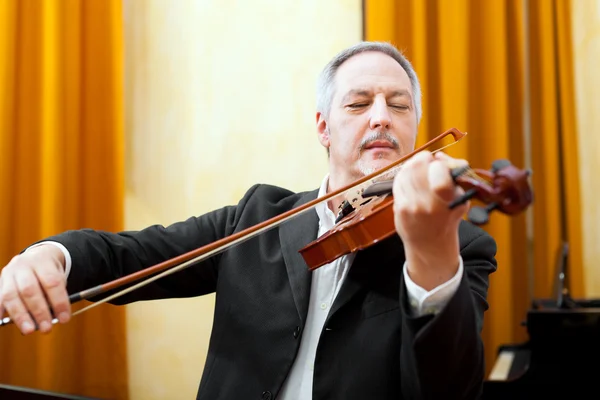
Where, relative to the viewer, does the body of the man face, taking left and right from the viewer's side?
facing the viewer

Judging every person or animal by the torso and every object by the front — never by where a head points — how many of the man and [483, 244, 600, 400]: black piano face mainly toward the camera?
1

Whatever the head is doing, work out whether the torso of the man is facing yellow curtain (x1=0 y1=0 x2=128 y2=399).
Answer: no

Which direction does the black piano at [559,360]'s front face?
to the viewer's left

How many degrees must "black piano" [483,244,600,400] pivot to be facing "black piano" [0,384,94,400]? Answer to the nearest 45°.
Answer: approximately 45° to its left

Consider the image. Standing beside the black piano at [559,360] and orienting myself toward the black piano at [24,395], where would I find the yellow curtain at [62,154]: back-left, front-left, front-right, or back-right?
front-right

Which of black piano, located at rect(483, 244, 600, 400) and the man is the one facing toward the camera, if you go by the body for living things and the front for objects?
the man

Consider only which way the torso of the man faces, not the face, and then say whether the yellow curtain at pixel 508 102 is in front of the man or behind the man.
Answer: behind

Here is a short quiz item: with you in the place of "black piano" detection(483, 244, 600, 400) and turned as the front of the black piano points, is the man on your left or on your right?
on your left

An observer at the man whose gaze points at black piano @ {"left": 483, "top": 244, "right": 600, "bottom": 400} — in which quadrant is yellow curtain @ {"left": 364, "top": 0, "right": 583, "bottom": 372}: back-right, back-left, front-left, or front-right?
front-left

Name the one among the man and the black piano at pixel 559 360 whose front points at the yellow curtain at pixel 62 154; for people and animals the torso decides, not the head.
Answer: the black piano

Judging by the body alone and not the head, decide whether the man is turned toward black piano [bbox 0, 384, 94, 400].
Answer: no

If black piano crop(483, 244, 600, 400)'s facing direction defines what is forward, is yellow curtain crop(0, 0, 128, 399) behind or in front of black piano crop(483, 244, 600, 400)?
in front
